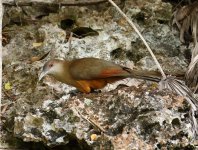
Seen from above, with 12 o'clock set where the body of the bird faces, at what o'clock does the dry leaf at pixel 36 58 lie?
The dry leaf is roughly at 1 o'clock from the bird.

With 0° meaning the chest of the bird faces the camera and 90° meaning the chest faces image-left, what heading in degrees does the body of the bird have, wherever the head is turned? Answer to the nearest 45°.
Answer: approximately 90°
